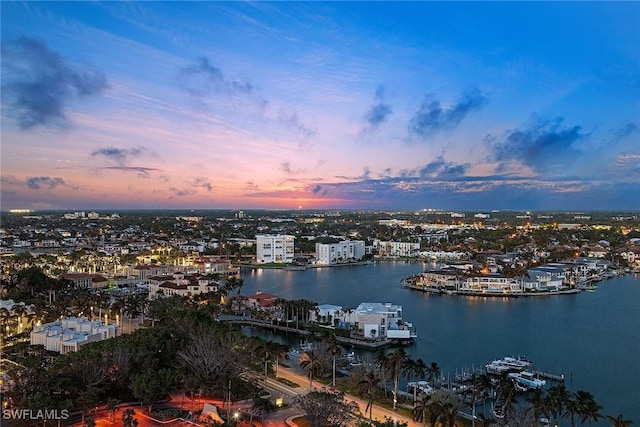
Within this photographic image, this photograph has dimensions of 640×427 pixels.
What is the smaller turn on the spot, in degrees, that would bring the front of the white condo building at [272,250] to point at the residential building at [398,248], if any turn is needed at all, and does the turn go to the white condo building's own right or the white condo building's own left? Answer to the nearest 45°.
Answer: approximately 90° to the white condo building's own left

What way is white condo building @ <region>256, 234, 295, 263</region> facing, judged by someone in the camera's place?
facing the viewer

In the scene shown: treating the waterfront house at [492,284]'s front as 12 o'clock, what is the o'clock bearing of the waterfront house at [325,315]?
the waterfront house at [325,315] is roughly at 1 o'clock from the waterfront house at [492,284].

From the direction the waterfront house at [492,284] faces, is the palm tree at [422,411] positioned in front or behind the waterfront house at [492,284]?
in front

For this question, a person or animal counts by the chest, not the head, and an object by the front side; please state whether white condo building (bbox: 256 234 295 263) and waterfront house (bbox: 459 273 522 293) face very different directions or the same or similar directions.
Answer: same or similar directions

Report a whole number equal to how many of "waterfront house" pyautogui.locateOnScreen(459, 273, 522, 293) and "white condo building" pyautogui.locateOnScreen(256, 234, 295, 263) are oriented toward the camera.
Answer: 2

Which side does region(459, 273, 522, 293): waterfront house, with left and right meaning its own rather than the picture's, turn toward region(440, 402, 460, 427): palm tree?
front

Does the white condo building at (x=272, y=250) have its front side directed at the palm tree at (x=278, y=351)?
yes

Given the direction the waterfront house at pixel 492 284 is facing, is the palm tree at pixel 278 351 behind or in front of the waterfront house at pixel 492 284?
in front

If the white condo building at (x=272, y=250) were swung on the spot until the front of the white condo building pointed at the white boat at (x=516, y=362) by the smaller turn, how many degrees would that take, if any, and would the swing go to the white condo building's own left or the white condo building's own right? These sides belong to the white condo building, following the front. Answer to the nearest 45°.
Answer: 0° — it already faces it

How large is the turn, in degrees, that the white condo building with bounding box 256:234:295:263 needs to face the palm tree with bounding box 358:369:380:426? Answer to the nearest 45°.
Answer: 0° — it already faces it

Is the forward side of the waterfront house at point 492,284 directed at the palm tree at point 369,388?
yes

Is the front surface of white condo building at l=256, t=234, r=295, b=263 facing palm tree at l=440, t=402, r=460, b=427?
yes

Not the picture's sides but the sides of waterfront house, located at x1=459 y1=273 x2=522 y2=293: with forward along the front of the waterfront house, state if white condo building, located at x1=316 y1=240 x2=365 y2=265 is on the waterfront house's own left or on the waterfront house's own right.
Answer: on the waterfront house's own right

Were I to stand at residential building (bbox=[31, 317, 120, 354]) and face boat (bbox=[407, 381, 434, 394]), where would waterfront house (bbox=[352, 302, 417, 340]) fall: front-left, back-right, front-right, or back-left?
front-left

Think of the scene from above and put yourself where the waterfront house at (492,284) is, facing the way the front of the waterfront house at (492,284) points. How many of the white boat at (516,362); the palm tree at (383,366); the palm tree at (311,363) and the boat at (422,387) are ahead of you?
4

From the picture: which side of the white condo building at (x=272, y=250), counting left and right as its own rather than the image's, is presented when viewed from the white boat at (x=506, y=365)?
front
